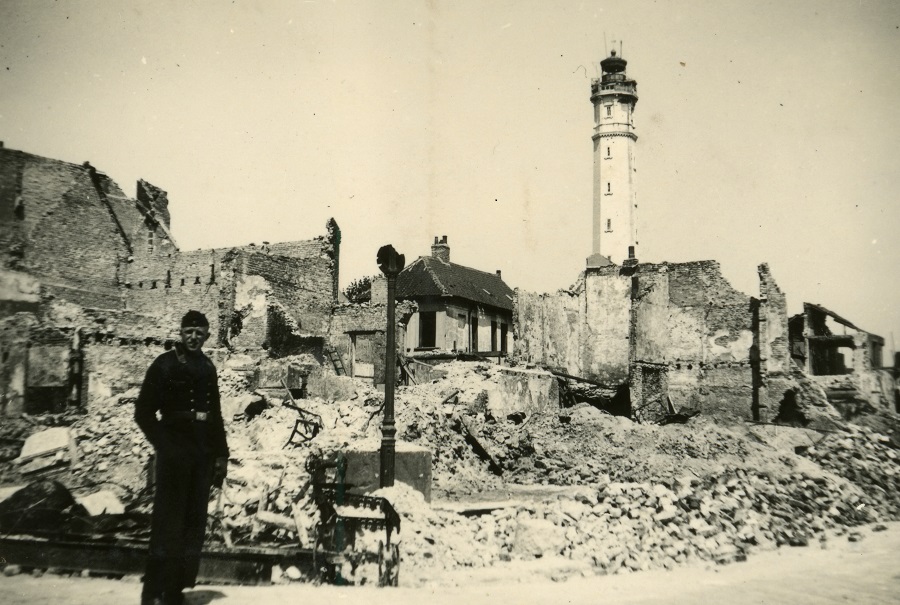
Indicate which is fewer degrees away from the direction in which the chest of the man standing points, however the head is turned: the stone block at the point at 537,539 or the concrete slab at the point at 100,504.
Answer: the stone block

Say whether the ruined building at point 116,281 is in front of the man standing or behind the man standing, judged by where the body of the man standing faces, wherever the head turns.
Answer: behind

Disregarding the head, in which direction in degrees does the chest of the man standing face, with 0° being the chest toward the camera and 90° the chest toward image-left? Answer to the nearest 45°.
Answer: approximately 315°

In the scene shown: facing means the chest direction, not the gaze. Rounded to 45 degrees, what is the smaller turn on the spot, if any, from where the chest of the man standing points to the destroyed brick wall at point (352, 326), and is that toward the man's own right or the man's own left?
approximately 135° to the man's own left

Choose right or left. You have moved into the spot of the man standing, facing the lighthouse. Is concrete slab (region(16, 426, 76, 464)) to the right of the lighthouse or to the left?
left

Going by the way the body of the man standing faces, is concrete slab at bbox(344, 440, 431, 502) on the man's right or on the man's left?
on the man's left

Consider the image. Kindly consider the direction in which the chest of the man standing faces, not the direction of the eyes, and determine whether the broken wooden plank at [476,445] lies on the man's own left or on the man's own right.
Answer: on the man's own left

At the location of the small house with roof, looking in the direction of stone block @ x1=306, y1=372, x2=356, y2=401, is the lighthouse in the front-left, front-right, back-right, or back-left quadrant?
back-left

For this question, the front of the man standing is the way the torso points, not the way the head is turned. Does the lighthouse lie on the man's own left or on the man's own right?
on the man's own left
